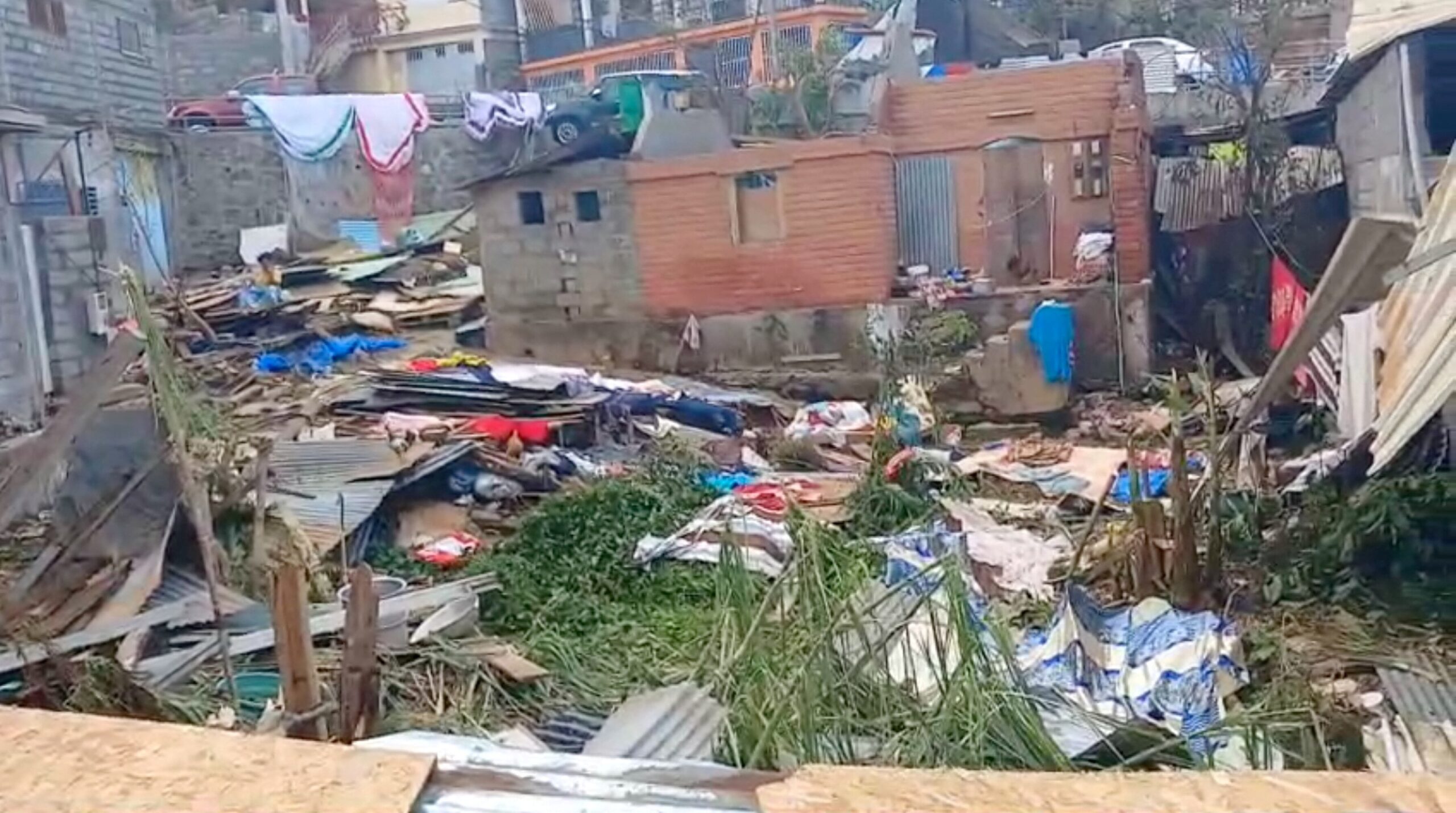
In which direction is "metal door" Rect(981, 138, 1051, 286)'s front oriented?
toward the camera

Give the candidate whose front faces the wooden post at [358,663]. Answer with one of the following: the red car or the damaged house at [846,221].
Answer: the damaged house

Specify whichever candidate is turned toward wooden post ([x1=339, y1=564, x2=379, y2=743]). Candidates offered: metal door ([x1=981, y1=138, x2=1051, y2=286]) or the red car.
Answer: the metal door

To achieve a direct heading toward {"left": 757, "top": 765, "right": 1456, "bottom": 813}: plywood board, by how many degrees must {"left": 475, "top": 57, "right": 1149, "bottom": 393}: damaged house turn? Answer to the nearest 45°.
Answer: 0° — it already faces it

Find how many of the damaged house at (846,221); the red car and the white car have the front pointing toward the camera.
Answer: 1

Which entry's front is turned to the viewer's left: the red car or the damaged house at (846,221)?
the red car

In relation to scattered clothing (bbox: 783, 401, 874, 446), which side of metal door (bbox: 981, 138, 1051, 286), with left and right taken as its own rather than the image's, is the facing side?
front

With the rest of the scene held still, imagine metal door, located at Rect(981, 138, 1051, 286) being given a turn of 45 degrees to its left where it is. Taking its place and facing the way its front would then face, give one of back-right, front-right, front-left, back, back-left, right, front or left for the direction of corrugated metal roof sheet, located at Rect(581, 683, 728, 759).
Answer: front-right

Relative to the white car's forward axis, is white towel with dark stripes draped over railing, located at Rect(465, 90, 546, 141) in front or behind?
in front

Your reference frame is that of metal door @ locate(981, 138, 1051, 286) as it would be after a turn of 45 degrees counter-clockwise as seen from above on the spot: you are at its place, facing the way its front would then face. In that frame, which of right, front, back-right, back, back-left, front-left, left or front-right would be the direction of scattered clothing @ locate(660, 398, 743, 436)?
right

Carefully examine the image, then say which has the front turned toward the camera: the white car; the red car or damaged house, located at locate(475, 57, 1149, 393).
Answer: the damaged house

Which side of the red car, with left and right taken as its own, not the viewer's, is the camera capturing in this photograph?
left

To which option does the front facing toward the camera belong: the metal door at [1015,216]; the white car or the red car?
the metal door

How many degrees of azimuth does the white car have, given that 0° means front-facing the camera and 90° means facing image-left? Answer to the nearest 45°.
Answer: approximately 90°

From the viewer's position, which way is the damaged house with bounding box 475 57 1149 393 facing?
facing the viewer
